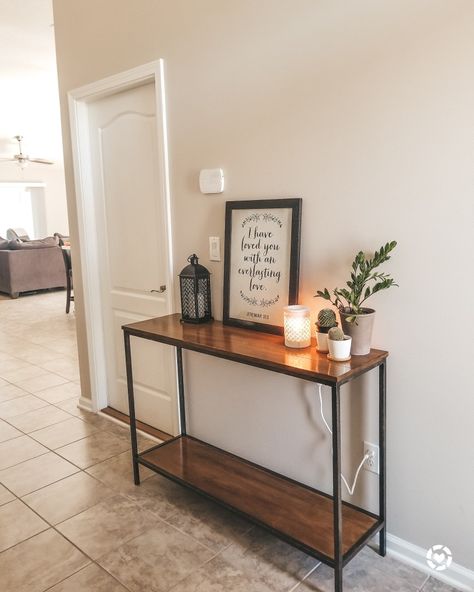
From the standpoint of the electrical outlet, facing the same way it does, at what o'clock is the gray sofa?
The gray sofa is roughly at 3 o'clock from the electrical outlet.

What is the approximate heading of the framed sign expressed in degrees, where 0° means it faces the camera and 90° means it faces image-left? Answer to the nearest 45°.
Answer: approximately 45°

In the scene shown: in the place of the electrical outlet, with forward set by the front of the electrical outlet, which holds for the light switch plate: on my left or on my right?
on my right

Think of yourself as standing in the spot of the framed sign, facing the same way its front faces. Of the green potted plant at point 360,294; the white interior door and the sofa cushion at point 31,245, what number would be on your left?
1

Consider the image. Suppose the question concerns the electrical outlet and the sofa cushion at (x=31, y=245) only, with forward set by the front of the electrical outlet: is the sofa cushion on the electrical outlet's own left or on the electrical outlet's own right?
on the electrical outlet's own right

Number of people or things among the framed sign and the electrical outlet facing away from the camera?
0

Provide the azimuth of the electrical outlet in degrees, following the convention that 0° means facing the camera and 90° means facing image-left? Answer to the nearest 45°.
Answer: approximately 45°

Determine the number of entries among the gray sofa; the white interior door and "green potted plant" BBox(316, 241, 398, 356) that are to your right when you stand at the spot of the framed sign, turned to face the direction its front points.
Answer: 2

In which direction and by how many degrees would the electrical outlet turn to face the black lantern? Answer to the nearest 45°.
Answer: approximately 90° to its right

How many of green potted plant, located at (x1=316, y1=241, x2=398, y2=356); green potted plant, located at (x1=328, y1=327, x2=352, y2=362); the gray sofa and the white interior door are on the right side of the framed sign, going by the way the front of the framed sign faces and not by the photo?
2

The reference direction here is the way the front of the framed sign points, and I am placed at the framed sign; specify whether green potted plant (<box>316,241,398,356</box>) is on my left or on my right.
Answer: on my left

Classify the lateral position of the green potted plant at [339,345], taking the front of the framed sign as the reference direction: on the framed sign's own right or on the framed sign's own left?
on the framed sign's own left
